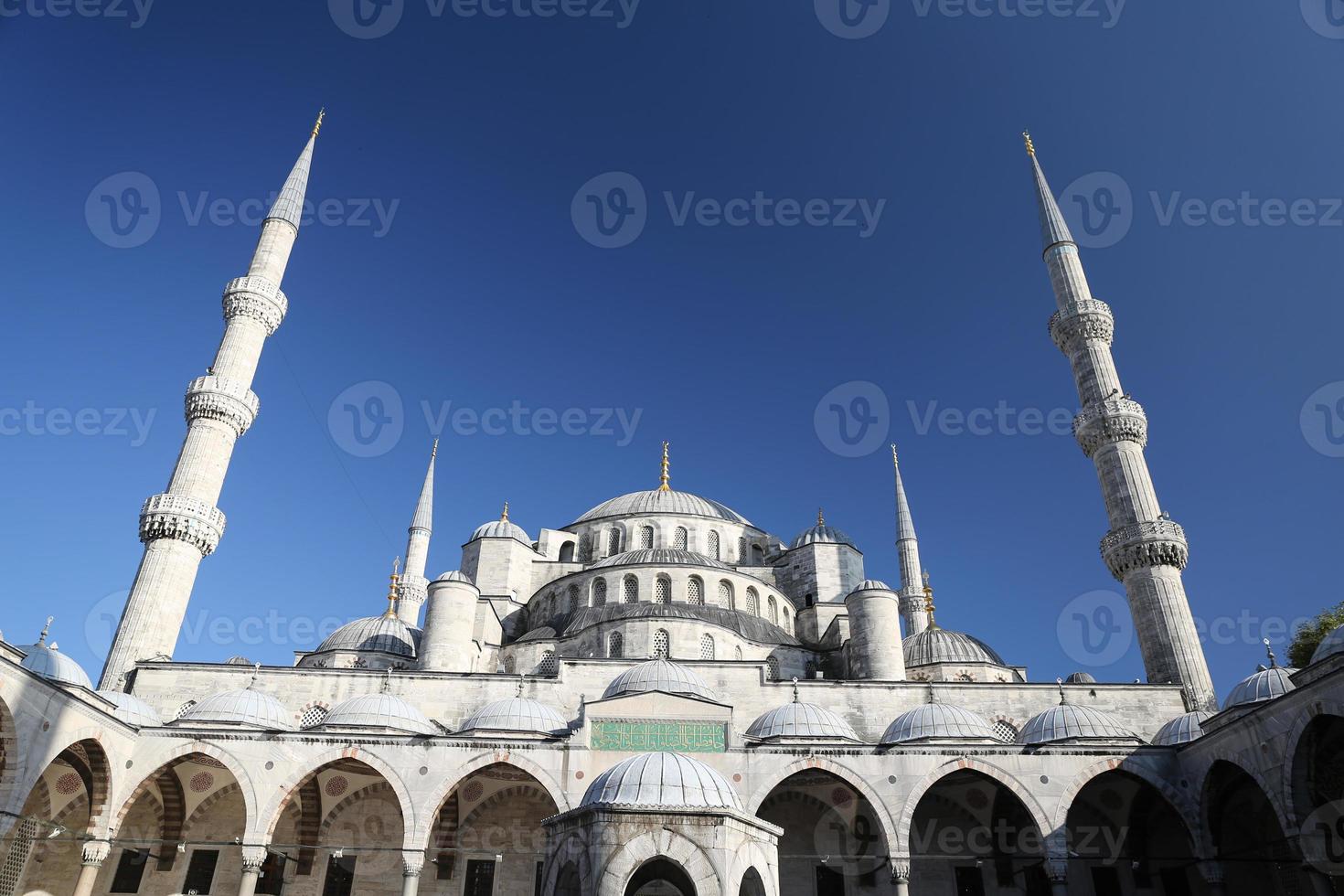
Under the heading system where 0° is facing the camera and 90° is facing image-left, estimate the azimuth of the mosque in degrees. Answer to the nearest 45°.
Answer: approximately 0°
